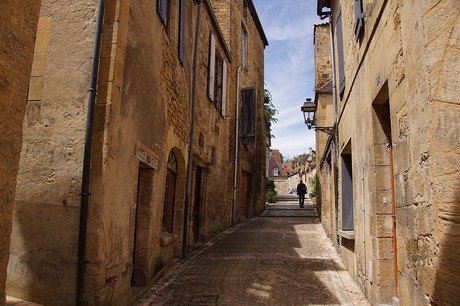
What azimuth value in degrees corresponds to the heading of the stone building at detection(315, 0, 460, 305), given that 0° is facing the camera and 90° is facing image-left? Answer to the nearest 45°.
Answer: approximately 90°

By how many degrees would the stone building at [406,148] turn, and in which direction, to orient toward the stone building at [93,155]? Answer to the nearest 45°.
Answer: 0° — it already faces it
